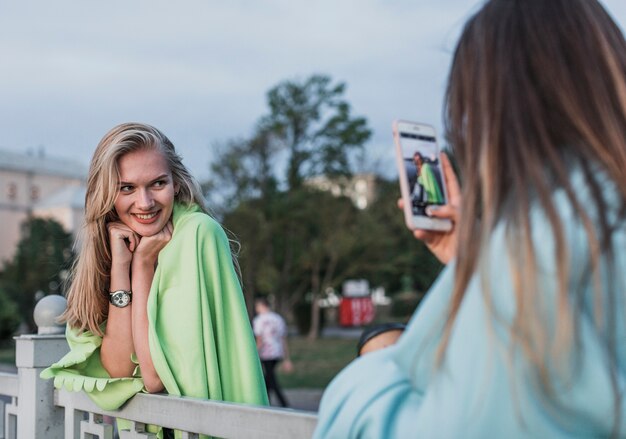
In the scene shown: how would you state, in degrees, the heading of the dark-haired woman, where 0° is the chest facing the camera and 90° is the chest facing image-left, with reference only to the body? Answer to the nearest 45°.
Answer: approximately 135°

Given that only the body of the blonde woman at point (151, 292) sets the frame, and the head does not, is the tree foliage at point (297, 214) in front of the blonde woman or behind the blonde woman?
behind

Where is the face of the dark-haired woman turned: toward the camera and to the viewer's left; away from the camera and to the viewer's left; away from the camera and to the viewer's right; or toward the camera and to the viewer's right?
away from the camera and to the viewer's left

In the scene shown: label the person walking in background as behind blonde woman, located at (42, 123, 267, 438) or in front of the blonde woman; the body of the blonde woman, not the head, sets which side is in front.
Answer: behind

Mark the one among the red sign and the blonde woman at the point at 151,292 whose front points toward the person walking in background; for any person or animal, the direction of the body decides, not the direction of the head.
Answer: the red sign

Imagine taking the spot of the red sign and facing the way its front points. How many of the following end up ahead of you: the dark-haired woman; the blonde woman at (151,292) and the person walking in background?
3

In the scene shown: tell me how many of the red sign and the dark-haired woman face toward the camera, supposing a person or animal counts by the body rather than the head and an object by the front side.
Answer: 1

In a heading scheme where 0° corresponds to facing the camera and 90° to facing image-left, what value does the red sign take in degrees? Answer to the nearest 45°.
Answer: approximately 0°
